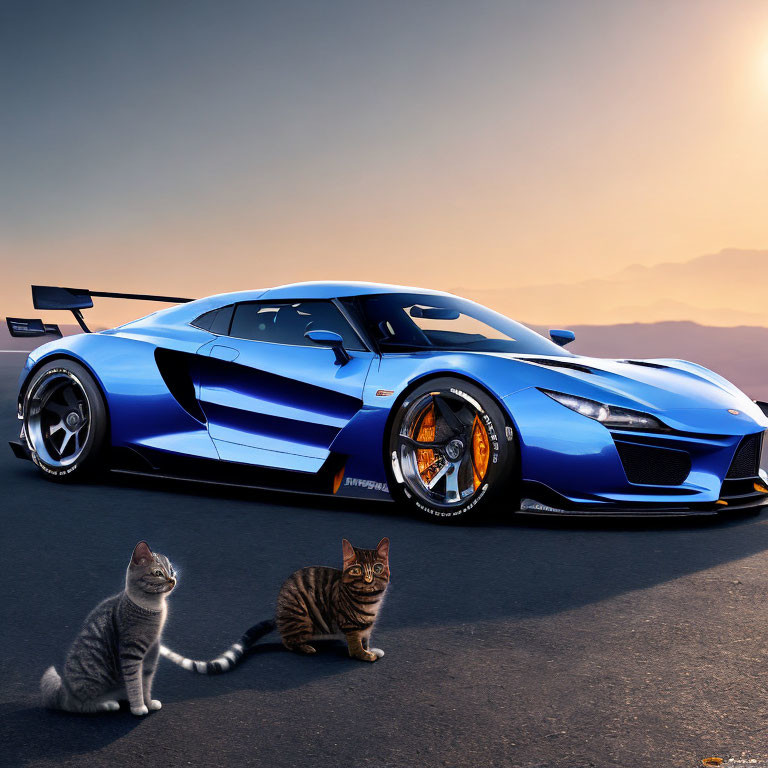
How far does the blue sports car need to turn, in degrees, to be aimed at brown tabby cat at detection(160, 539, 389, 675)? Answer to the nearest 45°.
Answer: approximately 45° to its right

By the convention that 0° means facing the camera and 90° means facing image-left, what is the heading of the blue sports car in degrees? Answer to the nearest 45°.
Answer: approximately 315°

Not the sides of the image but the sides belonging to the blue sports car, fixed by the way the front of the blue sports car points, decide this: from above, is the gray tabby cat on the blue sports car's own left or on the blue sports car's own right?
on the blue sports car's own right

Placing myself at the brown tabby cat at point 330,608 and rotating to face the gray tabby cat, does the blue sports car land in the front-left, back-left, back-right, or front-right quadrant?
back-right
